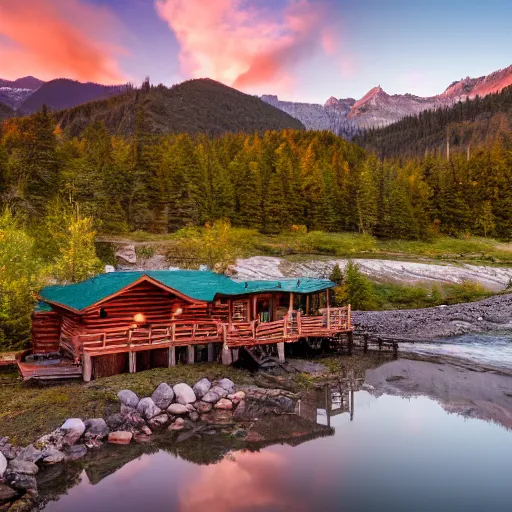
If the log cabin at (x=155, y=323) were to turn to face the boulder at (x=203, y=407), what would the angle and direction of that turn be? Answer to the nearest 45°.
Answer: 0° — it already faces it

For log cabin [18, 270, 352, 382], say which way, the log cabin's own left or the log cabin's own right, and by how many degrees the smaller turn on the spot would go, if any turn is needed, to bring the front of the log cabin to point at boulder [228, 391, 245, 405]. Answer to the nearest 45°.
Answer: approximately 45° to the log cabin's own left

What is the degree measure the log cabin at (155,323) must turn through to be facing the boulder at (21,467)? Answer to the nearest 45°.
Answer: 0° — it already faces it

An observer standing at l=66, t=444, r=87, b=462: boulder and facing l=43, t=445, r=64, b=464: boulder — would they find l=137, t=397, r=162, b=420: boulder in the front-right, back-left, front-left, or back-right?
back-right

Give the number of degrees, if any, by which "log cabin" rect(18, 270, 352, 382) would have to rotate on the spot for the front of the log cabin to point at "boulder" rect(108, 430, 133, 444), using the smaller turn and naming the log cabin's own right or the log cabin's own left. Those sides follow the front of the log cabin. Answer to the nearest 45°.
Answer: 0° — it already faces it

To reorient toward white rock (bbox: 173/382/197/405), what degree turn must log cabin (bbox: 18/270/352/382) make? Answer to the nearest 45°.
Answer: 0° — it already faces it

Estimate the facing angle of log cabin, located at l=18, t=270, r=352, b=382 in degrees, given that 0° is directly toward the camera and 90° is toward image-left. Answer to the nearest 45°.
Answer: approximately 0°

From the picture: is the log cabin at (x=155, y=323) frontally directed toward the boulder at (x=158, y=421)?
yes

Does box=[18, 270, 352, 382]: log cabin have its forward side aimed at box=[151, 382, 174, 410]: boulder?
yes

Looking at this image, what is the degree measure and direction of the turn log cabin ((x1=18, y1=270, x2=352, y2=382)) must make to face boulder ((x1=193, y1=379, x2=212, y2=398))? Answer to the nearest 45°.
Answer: approximately 45° to its left
